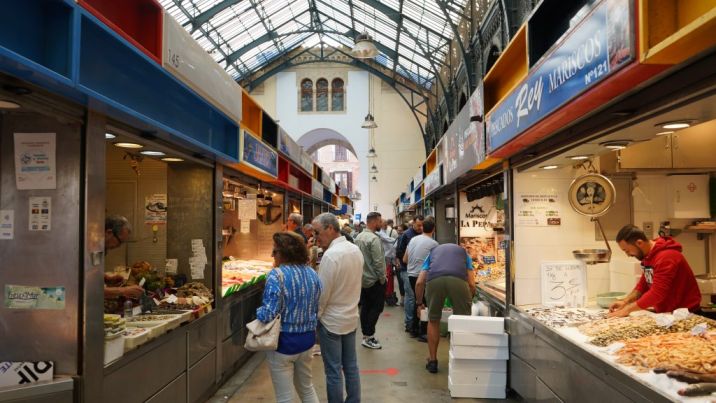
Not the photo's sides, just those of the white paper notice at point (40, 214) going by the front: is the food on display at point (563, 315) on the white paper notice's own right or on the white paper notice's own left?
on the white paper notice's own left

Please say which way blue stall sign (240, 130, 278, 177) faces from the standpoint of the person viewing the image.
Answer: facing the viewer and to the right of the viewer

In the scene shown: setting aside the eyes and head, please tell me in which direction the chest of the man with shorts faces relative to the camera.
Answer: away from the camera

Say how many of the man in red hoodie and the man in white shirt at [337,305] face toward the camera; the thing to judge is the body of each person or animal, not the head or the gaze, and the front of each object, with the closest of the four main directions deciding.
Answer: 0

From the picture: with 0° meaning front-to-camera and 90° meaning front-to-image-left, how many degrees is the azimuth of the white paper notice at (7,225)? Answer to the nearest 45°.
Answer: approximately 0°

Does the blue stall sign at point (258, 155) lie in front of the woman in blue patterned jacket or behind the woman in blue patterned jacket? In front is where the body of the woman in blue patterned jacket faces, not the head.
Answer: in front

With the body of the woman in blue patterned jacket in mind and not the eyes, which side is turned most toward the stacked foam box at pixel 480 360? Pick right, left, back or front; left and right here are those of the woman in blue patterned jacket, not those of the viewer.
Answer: right

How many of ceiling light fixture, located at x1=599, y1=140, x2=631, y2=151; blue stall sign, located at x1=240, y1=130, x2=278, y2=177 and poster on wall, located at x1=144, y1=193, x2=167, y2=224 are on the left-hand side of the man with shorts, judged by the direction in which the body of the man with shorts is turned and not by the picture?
2

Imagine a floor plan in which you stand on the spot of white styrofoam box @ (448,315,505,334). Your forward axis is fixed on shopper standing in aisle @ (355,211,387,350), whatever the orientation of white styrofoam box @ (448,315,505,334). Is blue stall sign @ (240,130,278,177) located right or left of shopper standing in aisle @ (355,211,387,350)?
left

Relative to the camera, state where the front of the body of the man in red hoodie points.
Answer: to the viewer's left

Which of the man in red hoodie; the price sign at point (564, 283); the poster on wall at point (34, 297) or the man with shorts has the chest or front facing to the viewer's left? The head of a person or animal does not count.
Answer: the man in red hoodie
